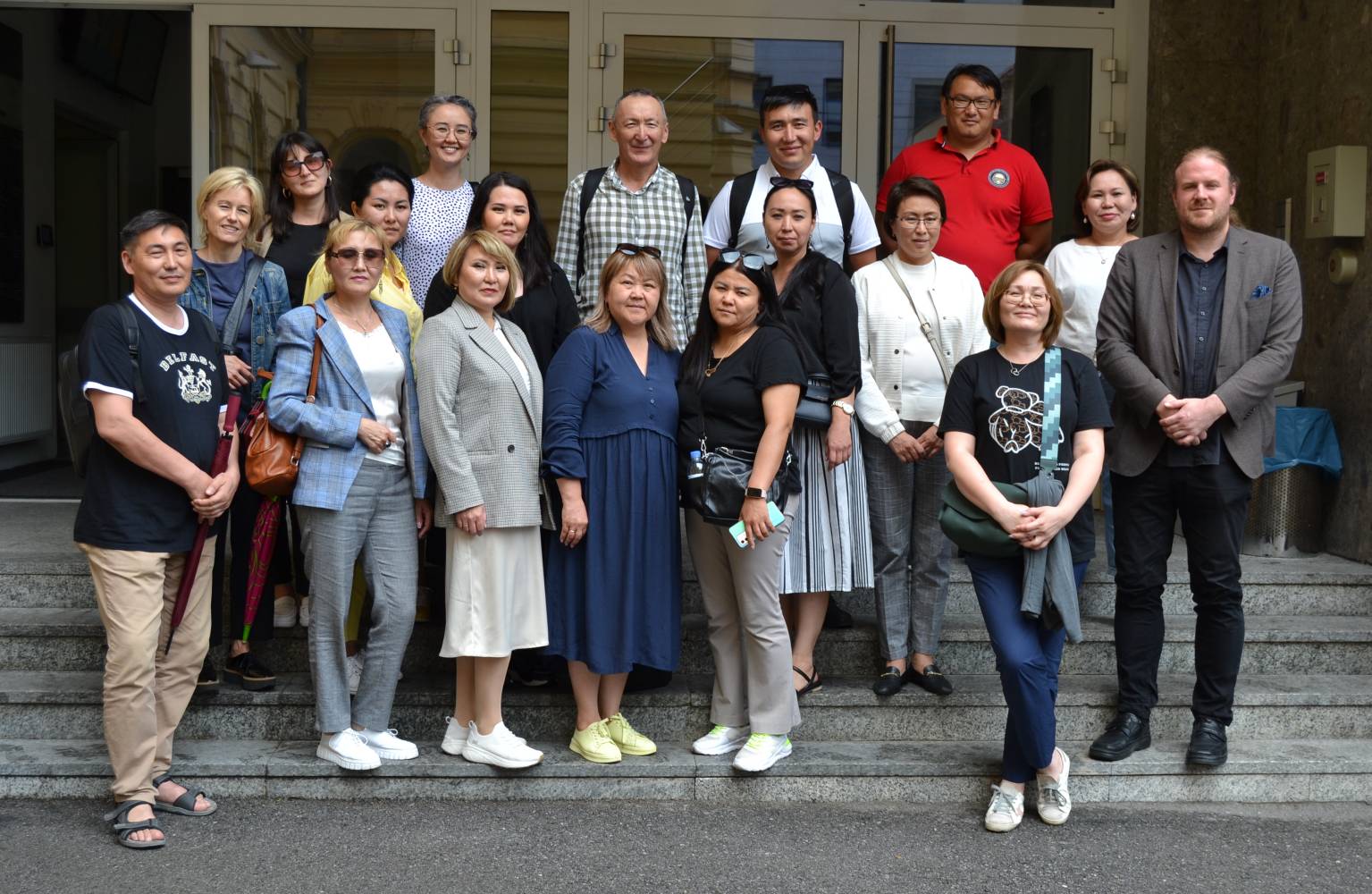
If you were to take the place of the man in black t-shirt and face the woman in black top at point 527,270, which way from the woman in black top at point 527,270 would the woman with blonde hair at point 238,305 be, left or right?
left

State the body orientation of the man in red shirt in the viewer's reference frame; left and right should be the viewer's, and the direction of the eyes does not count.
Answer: facing the viewer

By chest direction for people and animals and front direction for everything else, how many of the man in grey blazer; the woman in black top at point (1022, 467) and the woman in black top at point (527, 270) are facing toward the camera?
3

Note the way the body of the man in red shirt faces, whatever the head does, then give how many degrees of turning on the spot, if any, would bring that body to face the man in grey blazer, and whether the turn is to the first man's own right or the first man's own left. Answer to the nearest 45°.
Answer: approximately 45° to the first man's own left

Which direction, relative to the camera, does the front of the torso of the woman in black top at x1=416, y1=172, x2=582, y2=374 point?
toward the camera

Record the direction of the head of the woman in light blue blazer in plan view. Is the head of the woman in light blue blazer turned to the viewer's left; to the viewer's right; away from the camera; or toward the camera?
toward the camera

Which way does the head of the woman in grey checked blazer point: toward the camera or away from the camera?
toward the camera

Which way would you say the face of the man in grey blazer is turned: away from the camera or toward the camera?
toward the camera

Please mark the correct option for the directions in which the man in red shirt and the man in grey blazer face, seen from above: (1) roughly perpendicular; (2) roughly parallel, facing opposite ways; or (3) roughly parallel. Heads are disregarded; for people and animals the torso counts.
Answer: roughly parallel

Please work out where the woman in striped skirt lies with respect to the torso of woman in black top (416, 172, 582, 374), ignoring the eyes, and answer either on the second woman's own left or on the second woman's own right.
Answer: on the second woman's own left

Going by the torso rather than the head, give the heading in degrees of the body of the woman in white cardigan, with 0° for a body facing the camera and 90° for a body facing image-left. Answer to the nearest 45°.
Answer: approximately 0°

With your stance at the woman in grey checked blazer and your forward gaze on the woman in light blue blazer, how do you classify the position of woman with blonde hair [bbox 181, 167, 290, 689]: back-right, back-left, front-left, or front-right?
front-right

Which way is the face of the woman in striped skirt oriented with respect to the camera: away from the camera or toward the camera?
toward the camera

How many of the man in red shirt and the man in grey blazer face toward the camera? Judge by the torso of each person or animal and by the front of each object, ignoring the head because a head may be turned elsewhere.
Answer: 2

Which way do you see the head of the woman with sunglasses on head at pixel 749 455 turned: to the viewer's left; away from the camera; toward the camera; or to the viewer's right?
toward the camera

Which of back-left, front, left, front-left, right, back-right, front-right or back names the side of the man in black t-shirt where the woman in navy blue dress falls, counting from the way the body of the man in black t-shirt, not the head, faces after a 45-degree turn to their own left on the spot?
front
